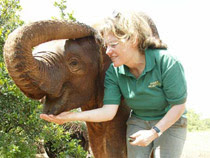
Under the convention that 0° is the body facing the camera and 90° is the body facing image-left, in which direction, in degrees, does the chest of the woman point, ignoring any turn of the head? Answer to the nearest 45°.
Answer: approximately 45°
